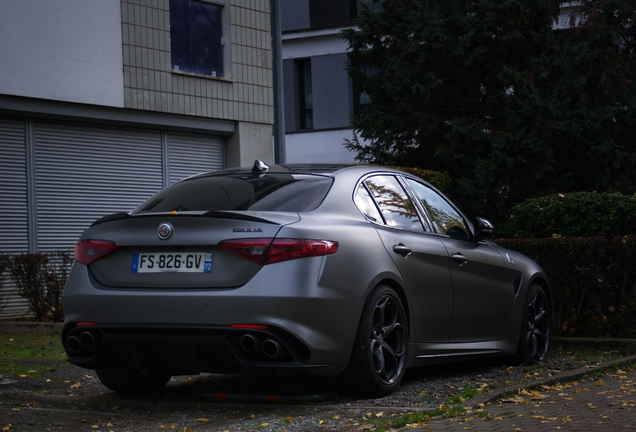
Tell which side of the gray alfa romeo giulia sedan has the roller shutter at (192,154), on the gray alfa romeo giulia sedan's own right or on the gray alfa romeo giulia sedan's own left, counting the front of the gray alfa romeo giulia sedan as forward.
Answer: on the gray alfa romeo giulia sedan's own left

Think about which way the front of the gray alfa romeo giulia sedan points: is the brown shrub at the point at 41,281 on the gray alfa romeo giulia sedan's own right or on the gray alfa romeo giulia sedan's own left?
on the gray alfa romeo giulia sedan's own left

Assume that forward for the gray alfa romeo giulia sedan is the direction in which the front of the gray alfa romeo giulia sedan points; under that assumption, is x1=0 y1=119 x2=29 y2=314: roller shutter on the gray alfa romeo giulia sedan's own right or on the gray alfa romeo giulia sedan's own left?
on the gray alfa romeo giulia sedan's own left

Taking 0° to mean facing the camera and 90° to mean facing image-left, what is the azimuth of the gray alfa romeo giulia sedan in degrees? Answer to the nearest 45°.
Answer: approximately 225°

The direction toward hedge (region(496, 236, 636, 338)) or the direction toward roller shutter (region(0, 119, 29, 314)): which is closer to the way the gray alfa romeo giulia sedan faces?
the hedge

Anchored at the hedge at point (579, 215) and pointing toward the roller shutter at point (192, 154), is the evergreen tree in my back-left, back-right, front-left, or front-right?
front-right

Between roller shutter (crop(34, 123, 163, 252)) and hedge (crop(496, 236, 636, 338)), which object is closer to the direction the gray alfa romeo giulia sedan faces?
the hedge

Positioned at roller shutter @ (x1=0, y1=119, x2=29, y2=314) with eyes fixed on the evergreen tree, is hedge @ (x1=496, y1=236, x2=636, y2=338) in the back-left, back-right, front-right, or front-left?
front-right

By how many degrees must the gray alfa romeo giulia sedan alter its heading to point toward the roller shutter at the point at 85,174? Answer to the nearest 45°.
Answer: approximately 45° to its left

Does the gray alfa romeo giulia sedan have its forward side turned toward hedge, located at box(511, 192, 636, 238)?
yes

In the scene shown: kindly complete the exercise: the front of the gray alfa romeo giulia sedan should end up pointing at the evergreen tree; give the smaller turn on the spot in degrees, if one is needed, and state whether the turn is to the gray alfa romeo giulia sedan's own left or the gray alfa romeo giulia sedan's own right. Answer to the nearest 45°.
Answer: approximately 45° to the gray alfa romeo giulia sedan's own left

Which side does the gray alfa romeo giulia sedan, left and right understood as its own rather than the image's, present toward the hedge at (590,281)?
front
